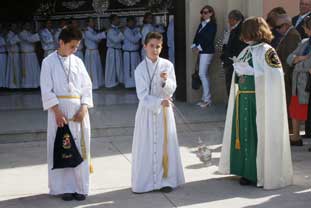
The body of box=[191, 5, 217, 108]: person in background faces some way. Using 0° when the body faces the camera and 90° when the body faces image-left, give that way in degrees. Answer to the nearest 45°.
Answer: approximately 45°

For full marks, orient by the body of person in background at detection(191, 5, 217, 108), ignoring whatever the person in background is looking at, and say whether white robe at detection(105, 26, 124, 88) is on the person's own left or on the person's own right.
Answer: on the person's own right

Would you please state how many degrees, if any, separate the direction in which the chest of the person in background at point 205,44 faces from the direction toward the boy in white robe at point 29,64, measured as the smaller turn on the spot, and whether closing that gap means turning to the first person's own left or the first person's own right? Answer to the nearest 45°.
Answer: approximately 90° to the first person's own right

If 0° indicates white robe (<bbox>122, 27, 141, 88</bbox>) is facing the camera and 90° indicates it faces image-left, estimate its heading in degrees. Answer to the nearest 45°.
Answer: approximately 0°

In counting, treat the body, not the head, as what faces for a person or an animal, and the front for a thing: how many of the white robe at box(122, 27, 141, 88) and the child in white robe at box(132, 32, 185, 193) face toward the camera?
2

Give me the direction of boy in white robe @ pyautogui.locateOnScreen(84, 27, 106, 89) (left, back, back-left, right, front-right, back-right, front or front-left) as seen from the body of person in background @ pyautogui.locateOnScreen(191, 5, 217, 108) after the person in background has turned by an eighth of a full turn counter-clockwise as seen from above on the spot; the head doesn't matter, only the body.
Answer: back-right

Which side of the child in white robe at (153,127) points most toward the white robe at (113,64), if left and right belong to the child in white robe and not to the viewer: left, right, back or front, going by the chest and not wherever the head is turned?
back

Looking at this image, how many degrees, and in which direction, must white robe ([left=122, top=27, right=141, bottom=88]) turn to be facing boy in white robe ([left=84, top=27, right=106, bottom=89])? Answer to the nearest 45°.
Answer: approximately 90° to its right

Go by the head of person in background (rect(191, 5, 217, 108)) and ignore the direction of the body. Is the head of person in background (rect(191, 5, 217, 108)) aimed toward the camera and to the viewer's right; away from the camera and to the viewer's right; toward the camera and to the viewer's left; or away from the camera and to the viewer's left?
toward the camera and to the viewer's left
